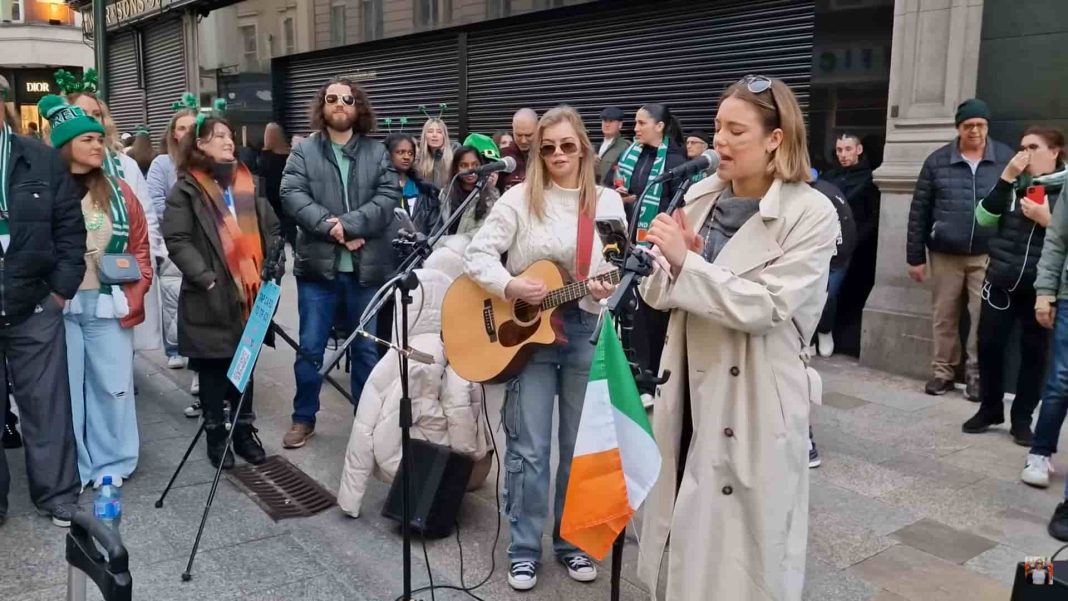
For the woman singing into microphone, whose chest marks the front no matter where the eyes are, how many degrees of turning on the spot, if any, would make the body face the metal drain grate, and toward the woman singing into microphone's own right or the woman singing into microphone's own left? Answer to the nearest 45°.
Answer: approximately 90° to the woman singing into microphone's own right

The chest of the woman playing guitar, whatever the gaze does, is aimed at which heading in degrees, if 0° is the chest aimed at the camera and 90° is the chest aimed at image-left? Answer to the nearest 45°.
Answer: approximately 0°

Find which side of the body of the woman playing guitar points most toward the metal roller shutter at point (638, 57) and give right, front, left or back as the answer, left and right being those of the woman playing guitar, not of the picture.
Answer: back

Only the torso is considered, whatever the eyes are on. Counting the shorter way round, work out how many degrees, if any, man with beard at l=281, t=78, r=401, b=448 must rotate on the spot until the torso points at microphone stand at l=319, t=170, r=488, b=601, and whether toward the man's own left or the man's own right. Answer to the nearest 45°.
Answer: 0° — they already face it

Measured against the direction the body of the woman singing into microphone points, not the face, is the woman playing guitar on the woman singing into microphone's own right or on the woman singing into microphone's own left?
on the woman singing into microphone's own right

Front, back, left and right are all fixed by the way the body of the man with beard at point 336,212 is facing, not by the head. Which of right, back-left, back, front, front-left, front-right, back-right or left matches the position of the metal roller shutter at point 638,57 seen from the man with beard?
back-left

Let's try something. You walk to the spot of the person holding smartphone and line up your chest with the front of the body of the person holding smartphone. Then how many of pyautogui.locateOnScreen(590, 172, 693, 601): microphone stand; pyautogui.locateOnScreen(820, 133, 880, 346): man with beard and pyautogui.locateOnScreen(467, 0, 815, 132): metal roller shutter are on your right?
2

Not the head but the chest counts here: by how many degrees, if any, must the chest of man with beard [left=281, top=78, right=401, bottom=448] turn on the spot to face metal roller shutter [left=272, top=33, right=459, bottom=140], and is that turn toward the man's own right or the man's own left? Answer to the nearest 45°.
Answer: approximately 180°

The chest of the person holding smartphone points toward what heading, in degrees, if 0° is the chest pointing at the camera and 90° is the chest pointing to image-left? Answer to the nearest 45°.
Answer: approximately 45°

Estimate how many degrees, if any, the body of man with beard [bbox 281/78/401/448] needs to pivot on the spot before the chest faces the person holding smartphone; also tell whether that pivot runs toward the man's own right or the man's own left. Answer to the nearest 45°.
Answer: approximately 90° to the man's own left

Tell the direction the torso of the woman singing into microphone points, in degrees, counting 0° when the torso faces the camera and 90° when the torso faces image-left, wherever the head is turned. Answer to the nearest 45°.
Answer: approximately 45°

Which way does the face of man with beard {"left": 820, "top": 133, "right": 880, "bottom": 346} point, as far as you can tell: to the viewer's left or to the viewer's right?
to the viewer's left
